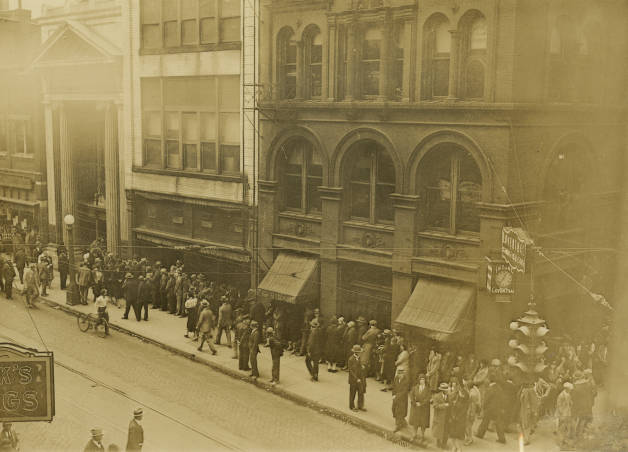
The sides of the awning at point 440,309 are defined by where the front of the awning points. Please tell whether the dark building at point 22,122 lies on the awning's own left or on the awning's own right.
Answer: on the awning's own right

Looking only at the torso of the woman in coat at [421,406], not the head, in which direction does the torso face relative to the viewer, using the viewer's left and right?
facing the viewer

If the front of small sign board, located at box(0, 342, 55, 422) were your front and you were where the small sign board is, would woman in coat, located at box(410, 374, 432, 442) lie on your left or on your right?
on your left

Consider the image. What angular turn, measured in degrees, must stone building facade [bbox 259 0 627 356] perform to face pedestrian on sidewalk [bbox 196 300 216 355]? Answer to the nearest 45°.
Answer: approximately 45° to its right

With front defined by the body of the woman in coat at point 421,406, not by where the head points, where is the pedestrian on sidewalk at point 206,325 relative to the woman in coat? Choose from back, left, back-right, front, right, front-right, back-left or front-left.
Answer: back-right

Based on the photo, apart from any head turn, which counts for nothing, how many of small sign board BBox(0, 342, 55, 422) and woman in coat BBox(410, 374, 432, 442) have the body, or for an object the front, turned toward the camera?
2

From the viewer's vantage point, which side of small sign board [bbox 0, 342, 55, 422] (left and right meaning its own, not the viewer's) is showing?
front

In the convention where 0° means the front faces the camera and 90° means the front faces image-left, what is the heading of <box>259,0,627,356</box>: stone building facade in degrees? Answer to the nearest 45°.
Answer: approximately 45°

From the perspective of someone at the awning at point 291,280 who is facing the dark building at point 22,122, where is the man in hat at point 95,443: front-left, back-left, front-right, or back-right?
back-left

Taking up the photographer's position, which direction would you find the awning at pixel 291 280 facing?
facing the viewer and to the left of the viewer

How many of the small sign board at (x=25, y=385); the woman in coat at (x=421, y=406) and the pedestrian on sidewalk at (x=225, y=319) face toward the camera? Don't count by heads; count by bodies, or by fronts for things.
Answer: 2

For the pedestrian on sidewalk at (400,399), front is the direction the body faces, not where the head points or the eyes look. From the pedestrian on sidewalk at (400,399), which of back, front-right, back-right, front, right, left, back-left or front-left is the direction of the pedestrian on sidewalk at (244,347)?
right

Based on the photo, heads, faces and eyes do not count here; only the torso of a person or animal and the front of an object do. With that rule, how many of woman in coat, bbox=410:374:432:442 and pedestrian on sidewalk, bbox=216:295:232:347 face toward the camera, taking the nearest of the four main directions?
1
